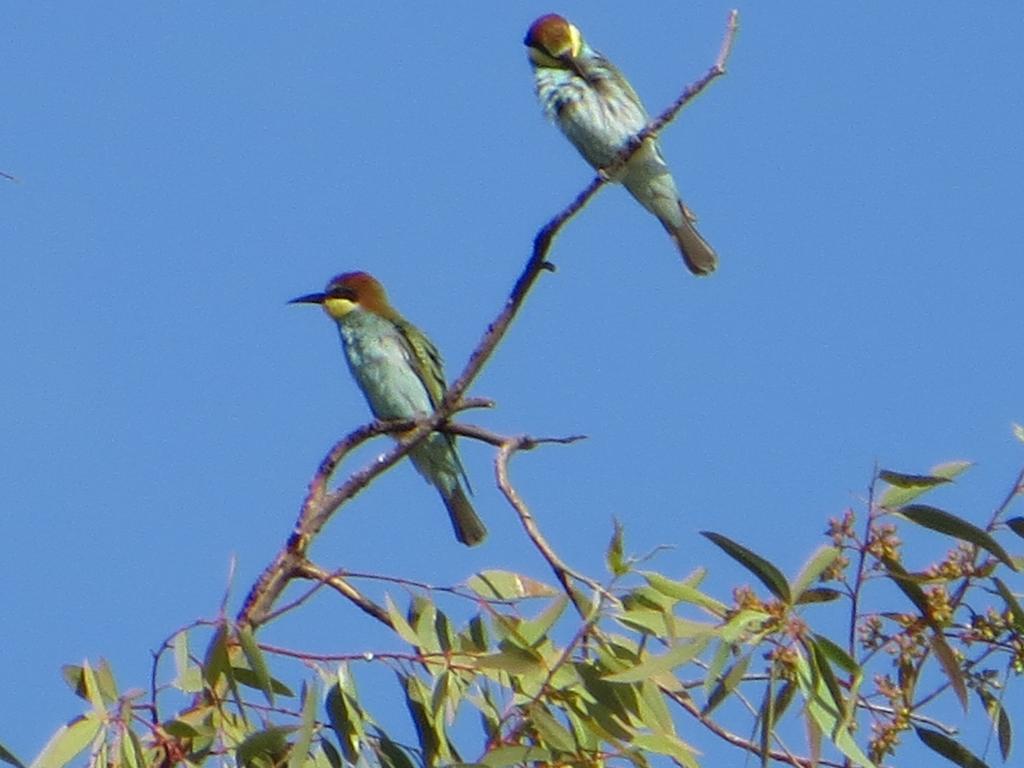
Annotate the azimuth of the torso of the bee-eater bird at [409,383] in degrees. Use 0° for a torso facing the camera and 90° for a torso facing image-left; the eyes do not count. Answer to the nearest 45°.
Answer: approximately 45°
